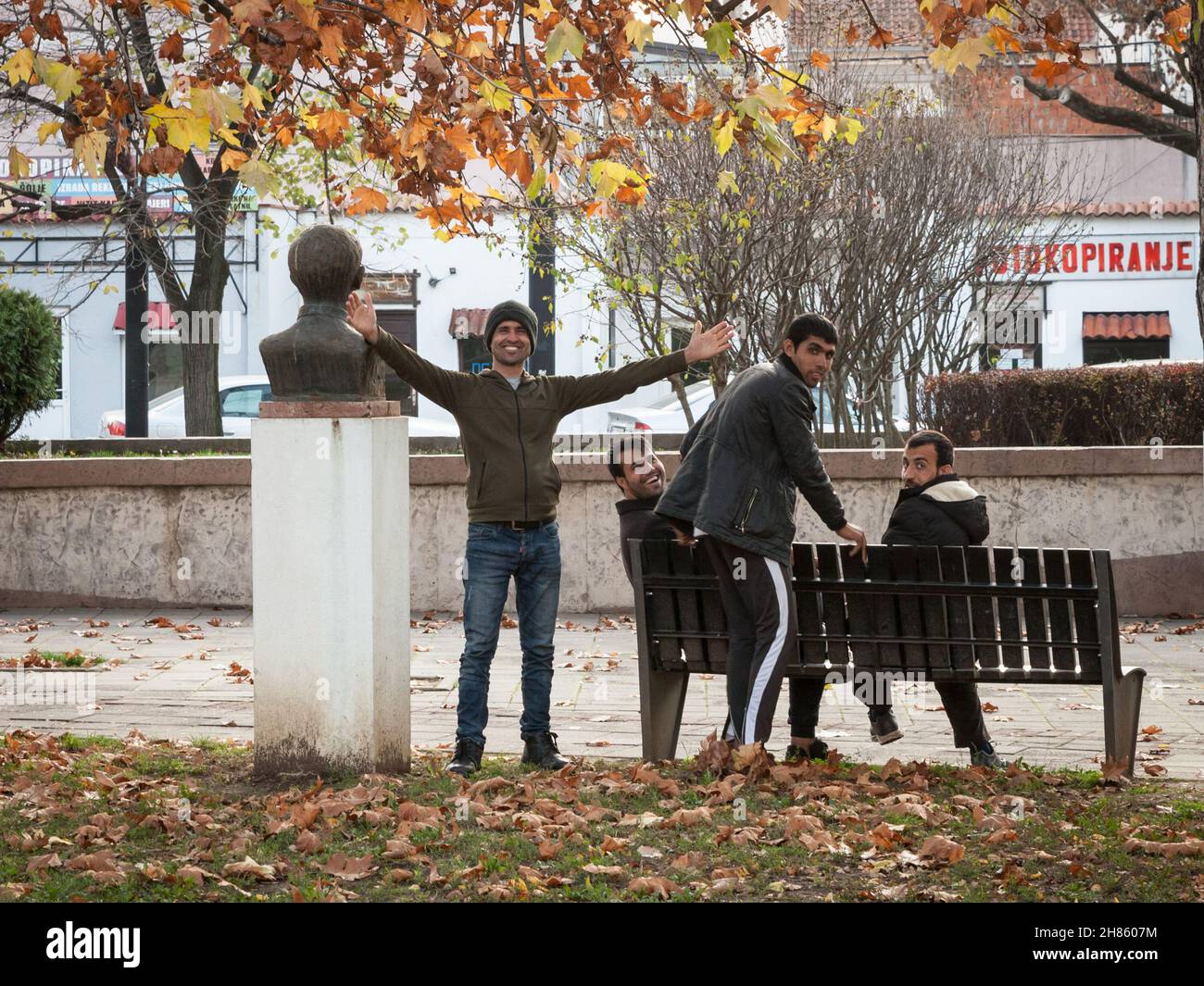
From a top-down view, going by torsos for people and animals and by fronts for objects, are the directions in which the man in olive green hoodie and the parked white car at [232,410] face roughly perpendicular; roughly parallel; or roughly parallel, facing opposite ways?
roughly perpendicular

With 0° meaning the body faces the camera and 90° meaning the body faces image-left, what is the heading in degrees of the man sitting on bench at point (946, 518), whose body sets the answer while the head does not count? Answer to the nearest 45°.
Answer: approximately 135°

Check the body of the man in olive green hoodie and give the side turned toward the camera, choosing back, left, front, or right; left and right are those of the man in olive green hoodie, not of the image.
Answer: front

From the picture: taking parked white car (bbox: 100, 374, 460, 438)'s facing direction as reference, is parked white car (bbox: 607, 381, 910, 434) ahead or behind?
ahead

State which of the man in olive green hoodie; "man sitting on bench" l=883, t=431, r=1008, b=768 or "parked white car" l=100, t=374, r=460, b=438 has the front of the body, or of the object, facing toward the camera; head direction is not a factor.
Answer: the man in olive green hoodie

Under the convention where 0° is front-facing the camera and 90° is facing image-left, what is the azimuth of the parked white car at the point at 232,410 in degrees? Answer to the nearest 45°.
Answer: approximately 270°

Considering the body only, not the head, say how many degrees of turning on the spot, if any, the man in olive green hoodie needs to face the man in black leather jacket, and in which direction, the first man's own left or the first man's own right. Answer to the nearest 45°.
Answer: approximately 90° to the first man's own left

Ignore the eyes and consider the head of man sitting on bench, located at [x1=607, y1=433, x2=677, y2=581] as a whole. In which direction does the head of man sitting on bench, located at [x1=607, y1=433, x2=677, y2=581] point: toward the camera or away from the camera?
toward the camera

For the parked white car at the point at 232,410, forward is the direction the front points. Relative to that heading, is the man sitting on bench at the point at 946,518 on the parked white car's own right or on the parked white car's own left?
on the parked white car's own right

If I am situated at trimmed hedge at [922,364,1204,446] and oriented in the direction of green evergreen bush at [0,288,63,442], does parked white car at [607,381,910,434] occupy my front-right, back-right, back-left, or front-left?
front-right

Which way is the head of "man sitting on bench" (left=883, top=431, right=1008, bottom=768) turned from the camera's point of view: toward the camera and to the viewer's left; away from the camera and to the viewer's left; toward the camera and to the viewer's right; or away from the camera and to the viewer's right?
toward the camera and to the viewer's left

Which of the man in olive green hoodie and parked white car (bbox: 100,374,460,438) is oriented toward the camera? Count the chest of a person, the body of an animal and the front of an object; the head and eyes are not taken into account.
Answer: the man in olive green hoodie

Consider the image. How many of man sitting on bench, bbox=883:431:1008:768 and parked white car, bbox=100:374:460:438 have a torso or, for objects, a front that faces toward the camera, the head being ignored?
0

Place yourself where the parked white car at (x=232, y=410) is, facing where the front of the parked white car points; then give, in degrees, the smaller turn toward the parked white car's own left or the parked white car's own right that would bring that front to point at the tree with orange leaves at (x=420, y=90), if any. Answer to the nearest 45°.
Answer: approximately 90° to the parked white car's own right

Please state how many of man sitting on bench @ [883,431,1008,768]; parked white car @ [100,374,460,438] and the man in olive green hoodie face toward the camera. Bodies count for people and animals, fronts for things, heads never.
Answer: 1

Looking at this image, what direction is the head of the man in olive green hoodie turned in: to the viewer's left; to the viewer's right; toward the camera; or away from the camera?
toward the camera
